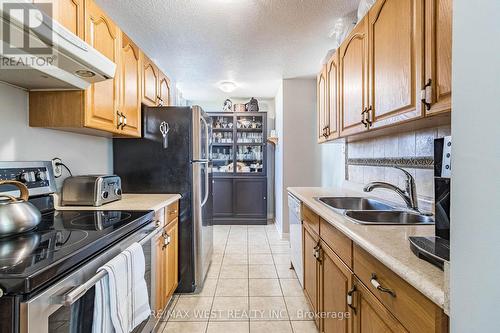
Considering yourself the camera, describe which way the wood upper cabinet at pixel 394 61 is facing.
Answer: facing the viewer and to the left of the viewer

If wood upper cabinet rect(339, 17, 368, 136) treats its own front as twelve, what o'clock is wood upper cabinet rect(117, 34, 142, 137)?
wood upper cabinet rect(117, 34, 142, 137) is roughly at 1 o'clock from wood upper cabinet rect(339, 17, 368, 136).

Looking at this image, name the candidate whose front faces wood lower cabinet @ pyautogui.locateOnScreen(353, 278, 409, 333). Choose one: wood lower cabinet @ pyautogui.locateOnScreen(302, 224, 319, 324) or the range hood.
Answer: the range hood

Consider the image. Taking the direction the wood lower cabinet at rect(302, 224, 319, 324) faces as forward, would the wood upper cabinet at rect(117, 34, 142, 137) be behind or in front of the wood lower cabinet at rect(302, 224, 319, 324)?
in front

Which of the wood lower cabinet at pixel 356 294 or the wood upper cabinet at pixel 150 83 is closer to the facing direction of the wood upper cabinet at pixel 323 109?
the wood upper cabinet

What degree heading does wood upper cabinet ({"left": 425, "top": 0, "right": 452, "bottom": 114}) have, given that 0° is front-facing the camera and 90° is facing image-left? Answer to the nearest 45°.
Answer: approximately 45°

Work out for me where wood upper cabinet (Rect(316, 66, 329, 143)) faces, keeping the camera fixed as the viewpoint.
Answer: facing to the left of the viewer

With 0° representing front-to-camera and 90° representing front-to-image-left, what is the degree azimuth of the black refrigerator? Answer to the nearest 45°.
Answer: approximately 270°

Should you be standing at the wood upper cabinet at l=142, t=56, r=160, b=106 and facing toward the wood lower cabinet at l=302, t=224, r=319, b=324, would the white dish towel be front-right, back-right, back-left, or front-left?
front-right

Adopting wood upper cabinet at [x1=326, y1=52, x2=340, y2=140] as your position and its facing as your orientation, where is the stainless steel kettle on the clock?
The stainless steel kettle is roughly at 10 o'clock from the wood upper cabinet.

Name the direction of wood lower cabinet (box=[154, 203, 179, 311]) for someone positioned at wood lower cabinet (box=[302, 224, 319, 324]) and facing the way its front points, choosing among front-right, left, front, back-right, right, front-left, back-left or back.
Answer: front

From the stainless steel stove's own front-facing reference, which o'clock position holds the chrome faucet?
The chrome faucet is roughly at 11 o'clock from the stainless steel stove.

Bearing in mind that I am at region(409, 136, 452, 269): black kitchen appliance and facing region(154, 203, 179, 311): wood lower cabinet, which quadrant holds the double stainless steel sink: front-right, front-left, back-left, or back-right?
front-right

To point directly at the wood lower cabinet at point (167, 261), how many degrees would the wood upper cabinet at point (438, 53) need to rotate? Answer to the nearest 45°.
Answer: approximately 45° to its right

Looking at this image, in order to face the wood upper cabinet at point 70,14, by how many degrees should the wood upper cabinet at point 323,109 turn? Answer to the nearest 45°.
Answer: approximately 45° to its left

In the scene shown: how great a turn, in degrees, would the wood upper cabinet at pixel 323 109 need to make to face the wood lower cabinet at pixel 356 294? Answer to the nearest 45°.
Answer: approximately 90° to its left

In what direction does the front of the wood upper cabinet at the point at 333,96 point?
to the viewer's left
